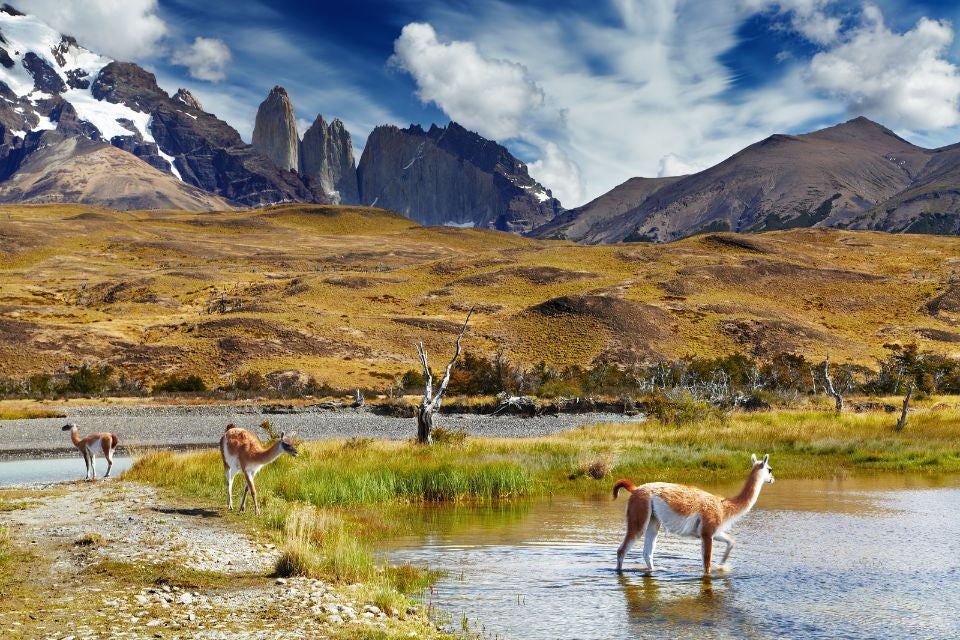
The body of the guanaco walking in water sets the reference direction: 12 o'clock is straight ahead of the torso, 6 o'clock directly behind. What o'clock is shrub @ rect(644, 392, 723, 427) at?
The shrub is roughly at 9 o'clock from the guanaco walking in water.

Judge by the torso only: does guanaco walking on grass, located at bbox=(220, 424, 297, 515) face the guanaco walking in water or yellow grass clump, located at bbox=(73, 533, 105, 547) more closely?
the guanaco walking in water

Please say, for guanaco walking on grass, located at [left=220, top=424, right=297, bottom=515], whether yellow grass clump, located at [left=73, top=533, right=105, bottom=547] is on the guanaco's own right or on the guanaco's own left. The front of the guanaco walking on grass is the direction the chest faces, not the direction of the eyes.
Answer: on the guanaco's own right

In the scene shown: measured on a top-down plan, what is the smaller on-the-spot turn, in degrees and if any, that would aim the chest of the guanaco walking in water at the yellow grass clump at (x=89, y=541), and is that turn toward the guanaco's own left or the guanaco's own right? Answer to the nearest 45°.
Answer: approximately 180°

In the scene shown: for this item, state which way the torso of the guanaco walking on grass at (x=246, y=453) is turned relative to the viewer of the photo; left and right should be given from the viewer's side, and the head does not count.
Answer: facing the viewer and to the right of the viewer

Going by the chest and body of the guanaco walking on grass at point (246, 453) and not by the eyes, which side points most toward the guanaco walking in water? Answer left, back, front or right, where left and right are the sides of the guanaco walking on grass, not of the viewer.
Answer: front

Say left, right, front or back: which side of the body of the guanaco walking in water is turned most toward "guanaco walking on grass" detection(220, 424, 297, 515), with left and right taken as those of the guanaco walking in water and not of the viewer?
back

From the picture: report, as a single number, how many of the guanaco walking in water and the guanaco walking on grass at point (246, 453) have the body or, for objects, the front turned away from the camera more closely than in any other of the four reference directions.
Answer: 0

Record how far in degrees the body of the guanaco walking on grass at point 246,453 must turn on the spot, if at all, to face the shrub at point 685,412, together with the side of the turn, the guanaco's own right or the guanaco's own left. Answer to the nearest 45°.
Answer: approximately 90° to the guanaco's own left

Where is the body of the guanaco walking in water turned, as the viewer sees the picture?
to the viewer's right
